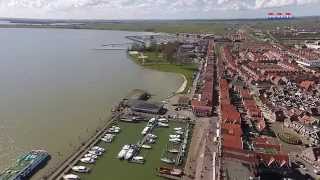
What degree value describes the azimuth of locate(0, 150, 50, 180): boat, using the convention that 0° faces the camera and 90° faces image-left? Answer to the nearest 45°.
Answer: approximately 225°

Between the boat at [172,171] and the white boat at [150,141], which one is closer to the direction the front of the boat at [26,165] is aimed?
the white boat

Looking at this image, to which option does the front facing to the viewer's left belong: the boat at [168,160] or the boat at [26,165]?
the boat at [168,160]

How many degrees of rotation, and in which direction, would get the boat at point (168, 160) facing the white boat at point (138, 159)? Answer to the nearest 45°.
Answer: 0° — it already faces it

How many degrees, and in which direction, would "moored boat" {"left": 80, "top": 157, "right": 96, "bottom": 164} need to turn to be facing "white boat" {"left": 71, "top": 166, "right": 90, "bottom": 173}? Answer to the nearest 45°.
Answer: approximately 45° to its left

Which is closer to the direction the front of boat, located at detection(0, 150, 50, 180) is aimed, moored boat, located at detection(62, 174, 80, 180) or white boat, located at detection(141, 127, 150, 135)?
the white boat

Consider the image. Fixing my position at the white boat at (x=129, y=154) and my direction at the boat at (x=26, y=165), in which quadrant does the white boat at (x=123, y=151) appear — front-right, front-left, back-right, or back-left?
front-right

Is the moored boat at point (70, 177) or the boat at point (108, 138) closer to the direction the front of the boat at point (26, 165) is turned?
the boat

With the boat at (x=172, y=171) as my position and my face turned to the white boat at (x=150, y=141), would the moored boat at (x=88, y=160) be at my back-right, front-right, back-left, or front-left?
front-left

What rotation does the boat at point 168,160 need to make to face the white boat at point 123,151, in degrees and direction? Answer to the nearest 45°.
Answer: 0° — it already faces it

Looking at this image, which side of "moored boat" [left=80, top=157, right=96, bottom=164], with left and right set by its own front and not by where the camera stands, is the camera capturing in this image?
left

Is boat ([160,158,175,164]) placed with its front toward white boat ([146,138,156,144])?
no

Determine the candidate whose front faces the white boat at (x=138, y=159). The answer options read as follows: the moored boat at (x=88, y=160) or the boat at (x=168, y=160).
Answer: the boat

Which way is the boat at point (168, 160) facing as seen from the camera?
to the viewer's left

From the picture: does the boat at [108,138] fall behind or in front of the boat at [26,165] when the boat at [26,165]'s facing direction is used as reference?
in front

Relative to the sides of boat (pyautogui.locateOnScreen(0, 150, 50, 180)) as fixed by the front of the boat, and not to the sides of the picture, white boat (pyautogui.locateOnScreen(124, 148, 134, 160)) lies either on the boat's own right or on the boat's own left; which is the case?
on the boat's own right
